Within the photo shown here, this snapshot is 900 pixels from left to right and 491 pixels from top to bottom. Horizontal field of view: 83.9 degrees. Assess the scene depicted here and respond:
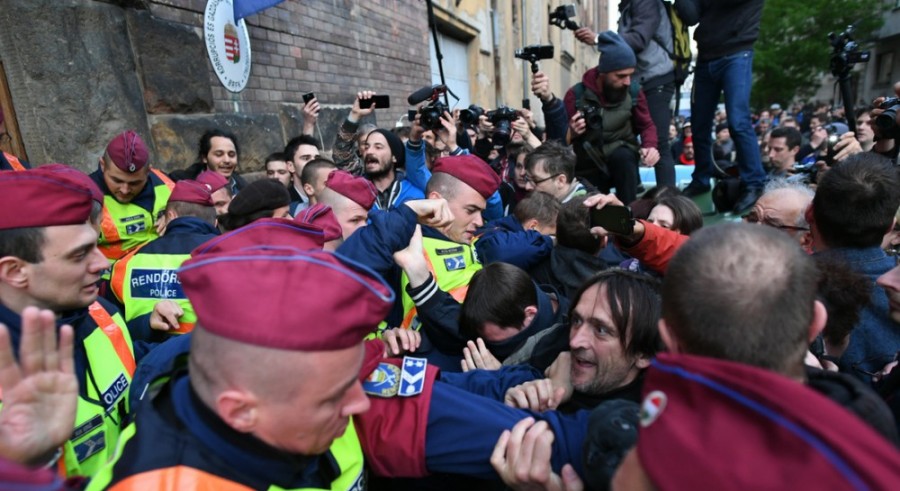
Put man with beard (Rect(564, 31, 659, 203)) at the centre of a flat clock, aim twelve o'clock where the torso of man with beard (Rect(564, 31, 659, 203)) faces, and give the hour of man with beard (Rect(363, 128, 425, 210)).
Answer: man with beard (Rect(363, 128, 425, 210)) is roughly at 4 o'clock from man with beard (Rect(564, 31, 659, 203)).

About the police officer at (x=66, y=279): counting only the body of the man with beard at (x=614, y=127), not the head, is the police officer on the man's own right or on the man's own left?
on the man's own right

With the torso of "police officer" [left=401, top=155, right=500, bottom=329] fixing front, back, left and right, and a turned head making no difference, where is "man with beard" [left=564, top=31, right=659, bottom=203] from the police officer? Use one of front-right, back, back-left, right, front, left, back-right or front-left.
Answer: left

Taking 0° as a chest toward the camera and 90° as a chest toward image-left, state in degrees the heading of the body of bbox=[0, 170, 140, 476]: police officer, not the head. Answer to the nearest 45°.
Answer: approximately 315°

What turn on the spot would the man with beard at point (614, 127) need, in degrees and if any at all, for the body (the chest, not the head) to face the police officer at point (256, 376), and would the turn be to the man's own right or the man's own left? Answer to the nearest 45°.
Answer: approximately 45° to the man's own right

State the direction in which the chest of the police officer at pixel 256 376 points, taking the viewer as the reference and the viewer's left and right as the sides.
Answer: facing to the right of the viewer

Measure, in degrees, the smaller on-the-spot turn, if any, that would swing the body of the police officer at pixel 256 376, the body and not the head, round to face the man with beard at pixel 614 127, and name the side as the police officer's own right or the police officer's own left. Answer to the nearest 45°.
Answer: approximately 45° to the police officer's own left

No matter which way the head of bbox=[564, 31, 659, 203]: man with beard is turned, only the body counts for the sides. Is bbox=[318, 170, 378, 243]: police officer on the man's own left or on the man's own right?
on the man's own right

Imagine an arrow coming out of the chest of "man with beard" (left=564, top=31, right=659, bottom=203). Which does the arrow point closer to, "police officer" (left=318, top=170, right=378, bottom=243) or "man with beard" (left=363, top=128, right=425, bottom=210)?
the police officer
